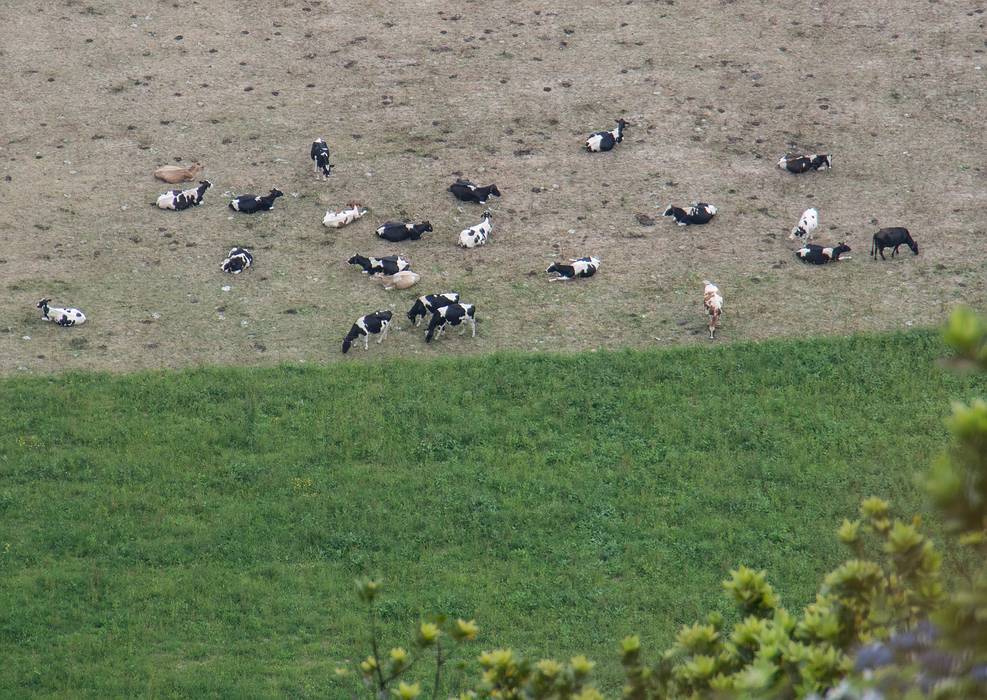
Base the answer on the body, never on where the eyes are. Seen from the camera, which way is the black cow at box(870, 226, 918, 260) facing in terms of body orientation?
to the viewer's right

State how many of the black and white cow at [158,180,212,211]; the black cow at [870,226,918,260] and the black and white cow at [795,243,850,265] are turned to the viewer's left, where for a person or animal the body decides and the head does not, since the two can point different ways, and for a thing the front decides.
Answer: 0

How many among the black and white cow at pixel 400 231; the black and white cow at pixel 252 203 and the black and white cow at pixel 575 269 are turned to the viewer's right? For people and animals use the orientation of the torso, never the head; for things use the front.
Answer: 2

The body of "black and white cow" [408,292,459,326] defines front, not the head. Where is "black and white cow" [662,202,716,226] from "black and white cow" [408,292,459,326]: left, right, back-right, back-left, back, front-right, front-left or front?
back-right

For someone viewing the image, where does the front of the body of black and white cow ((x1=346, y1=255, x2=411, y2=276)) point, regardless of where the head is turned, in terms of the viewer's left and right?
facing to the left of the viewer

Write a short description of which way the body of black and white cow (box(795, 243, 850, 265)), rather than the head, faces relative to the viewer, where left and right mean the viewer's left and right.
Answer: facing to the right of the viewer

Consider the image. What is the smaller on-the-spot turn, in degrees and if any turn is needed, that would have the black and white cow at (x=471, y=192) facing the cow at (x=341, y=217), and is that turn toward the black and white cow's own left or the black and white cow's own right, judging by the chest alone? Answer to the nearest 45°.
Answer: approximately 180°

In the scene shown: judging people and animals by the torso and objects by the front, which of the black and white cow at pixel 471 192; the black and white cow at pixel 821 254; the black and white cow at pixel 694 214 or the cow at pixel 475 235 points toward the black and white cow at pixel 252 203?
the black and white cow at pixel 694 214

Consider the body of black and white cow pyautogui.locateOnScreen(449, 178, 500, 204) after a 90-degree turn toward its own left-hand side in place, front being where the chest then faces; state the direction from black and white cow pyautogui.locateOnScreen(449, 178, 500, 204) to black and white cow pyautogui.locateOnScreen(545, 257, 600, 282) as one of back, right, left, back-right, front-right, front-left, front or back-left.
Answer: back-right

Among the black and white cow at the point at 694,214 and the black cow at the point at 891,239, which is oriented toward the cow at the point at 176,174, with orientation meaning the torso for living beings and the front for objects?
the black and white cow at the point at 694,214

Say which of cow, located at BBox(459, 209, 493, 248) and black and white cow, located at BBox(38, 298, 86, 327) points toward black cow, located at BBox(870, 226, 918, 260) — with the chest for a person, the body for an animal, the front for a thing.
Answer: the cow

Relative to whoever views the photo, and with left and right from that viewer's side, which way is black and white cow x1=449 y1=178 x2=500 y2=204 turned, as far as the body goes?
facing to the right of the viewer

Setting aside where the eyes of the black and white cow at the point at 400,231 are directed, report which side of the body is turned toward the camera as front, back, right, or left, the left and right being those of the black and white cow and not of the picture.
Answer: right

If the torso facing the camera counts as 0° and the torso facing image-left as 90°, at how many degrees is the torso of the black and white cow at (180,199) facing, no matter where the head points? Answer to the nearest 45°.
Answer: approximately 270°

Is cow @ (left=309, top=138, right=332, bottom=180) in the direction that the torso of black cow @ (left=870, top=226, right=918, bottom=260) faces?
no

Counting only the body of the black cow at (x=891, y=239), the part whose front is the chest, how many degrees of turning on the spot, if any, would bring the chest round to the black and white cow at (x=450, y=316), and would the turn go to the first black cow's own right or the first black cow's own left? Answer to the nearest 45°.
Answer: approximately 135° to the first black cow's own right

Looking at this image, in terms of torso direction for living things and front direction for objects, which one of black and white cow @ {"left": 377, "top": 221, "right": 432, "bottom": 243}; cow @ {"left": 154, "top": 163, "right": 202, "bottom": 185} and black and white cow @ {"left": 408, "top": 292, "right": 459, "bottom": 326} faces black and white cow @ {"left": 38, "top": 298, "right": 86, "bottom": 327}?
black and white cow @ {"left": 408, "top": 292, "right": 459, "bottom": 326}

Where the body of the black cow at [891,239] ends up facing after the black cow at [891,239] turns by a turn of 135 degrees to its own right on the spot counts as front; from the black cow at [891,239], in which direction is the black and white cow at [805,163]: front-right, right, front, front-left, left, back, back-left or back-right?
right

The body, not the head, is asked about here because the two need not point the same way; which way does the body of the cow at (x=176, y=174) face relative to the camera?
to the viewer's right

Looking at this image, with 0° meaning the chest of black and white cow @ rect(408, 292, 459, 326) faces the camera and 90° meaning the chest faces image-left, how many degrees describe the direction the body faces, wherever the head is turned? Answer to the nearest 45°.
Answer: approximately 90°
